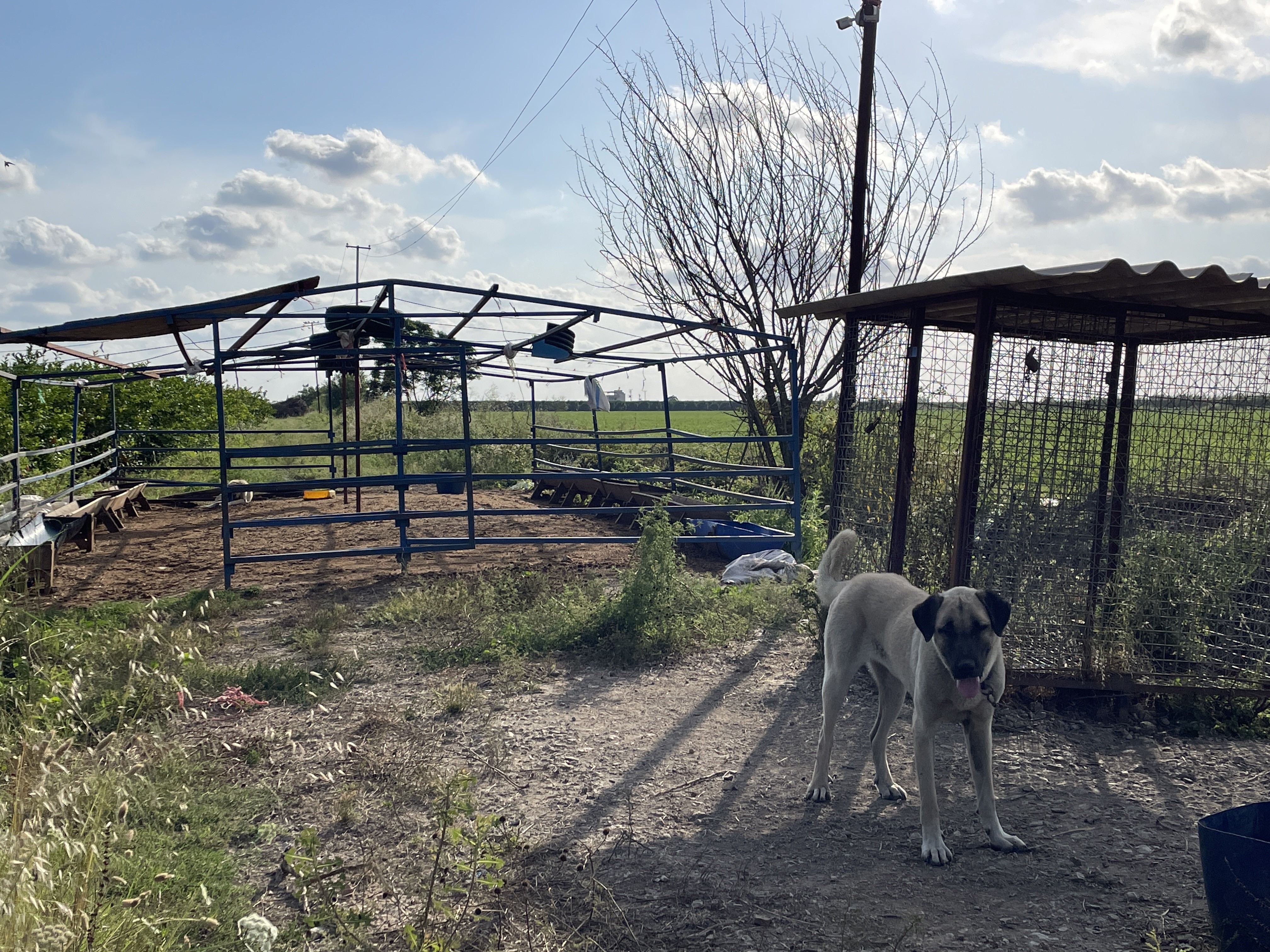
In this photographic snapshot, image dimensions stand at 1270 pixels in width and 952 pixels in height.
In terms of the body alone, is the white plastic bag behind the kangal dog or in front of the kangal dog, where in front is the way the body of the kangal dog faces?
behind

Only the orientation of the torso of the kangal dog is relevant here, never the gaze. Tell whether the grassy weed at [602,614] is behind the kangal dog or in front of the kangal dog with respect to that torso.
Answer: behind

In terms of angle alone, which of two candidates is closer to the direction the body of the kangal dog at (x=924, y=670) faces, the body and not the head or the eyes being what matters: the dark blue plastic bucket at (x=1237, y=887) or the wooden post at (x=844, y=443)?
the dark blue plastic bucket

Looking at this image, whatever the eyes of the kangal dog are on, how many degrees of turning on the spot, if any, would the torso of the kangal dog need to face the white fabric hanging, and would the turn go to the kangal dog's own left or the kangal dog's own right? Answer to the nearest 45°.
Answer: approximately 180°

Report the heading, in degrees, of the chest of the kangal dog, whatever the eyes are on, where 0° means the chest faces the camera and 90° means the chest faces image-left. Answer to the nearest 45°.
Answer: approximately 315°

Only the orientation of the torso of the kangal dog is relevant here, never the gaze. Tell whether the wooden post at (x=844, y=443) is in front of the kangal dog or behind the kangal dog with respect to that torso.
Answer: behind
